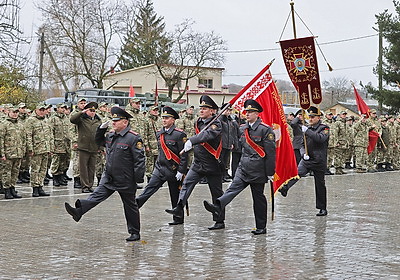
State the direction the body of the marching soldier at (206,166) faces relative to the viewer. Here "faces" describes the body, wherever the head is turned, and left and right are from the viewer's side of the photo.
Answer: facing the viewer and to the left of the viewer

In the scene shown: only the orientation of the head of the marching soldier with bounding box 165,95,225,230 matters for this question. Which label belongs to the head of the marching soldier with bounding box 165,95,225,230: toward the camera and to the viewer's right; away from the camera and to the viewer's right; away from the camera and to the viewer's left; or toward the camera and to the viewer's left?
toward the camera and to the viewer's left

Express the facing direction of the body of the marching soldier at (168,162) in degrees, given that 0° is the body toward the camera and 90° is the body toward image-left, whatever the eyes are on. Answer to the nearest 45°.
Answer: approximately 45°

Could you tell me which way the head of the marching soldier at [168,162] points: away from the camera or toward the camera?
toward the camera

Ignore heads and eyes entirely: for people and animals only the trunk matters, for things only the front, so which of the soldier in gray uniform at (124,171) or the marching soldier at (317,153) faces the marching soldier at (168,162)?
the marching soldier at (317,153)

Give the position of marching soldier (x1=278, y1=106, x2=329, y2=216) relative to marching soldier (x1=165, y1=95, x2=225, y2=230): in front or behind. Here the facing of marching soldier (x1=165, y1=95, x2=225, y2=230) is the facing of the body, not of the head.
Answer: behind

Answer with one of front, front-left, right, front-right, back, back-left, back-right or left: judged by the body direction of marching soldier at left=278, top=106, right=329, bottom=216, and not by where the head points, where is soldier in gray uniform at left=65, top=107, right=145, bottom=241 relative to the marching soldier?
front

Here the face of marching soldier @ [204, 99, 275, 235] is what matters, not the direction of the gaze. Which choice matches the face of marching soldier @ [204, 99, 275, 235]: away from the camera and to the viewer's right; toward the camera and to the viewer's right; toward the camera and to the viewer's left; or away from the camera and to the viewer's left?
toward the camera and to the viewer's left

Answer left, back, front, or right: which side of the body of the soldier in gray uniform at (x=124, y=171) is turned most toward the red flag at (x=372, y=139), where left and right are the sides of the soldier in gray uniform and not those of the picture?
back

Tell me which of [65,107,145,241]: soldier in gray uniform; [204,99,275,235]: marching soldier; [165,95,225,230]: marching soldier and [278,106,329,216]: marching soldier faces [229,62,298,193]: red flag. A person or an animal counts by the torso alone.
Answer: [278,106,329,216]: marching soldier

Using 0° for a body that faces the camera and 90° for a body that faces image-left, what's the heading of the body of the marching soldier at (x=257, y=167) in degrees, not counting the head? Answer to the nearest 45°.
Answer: approximately 45°

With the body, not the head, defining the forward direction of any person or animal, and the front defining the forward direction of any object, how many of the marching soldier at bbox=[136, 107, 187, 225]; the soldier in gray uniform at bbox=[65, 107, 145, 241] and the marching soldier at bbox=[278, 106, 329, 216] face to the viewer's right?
0

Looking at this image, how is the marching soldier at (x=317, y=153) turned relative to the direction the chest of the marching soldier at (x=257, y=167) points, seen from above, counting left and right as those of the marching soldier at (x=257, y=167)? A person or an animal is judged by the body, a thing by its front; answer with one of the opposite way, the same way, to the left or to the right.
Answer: the same way

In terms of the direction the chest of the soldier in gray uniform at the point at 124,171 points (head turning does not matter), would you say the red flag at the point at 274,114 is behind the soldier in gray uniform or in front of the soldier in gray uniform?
behind

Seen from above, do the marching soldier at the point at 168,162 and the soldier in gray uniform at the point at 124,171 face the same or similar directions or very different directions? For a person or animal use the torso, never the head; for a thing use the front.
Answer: same or similar directions

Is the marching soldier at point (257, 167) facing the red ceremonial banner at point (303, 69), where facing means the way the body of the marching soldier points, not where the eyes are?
no

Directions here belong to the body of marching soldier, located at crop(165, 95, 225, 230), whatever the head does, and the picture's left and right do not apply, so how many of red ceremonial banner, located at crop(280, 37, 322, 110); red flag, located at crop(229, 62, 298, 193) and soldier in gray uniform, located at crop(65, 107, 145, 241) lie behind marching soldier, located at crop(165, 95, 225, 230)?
2

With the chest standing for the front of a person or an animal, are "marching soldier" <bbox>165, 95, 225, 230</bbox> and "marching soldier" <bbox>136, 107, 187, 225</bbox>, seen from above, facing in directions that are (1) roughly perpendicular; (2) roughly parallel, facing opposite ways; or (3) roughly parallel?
roughly parallel

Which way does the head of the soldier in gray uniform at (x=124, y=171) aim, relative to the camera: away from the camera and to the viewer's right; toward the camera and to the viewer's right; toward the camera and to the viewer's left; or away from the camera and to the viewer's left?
toward the camera and to the viewer's left
